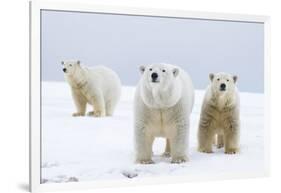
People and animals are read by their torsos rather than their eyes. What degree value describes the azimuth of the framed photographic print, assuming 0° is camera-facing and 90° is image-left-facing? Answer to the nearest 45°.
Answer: approximately 315°
